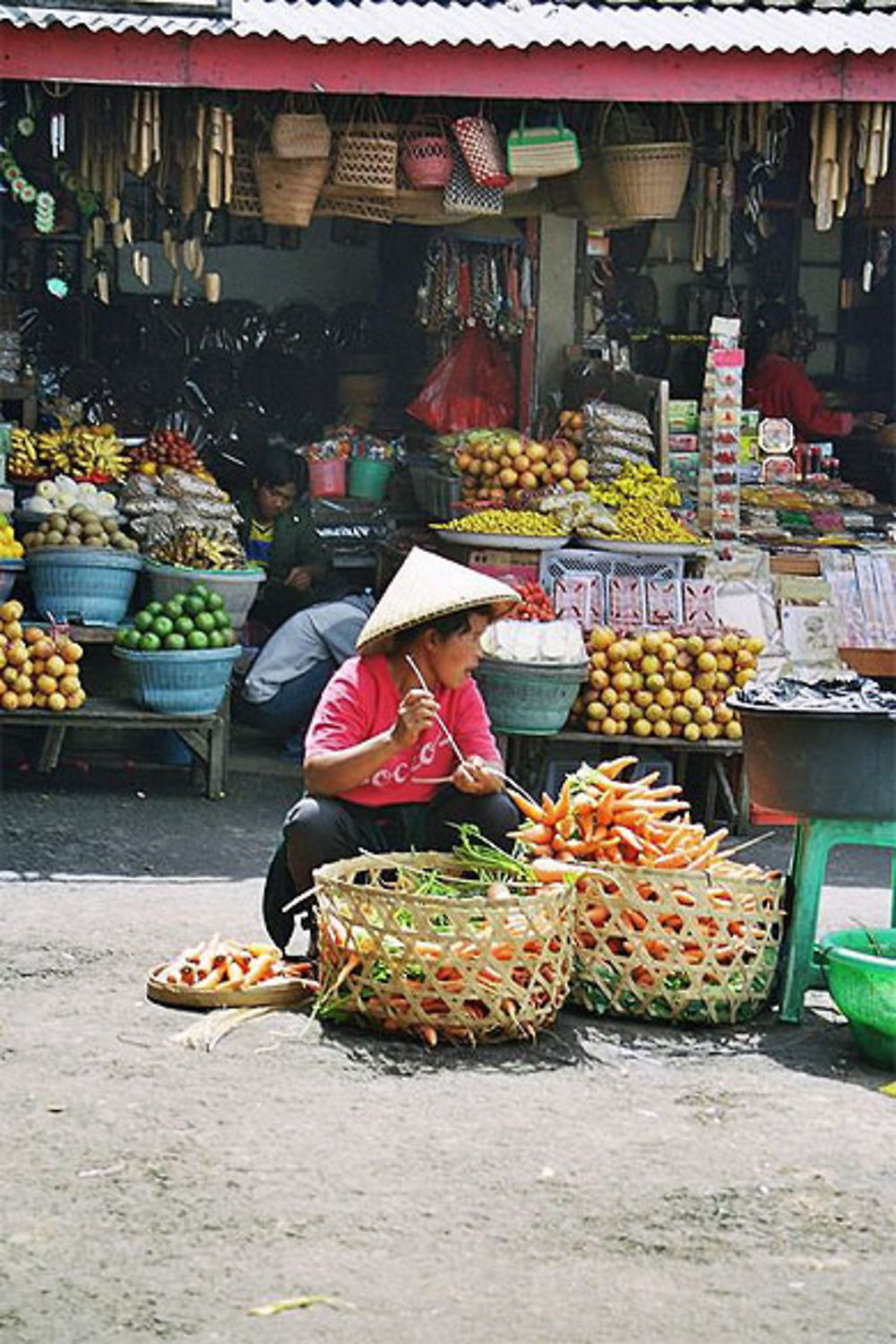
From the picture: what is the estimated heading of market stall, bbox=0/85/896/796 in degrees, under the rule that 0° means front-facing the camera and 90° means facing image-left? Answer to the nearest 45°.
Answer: approximately 0°

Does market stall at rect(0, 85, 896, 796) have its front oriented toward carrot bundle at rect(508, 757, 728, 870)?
yes

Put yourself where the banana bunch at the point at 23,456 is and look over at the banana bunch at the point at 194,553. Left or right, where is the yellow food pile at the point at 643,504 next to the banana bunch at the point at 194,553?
left

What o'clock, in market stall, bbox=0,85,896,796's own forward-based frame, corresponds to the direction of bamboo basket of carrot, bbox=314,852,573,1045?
The bamboo basket of carrot is roughly at 12 o'clock from the market stall.

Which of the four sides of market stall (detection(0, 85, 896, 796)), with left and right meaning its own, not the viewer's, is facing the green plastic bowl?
front

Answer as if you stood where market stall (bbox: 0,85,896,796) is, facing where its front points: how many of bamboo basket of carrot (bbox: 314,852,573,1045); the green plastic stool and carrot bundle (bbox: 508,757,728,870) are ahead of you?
3
